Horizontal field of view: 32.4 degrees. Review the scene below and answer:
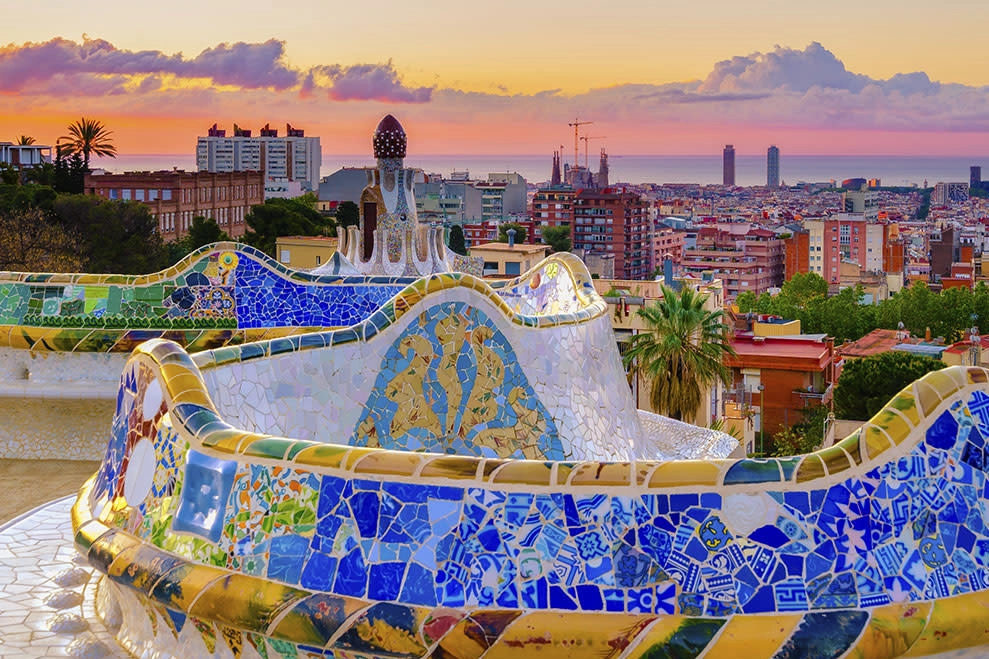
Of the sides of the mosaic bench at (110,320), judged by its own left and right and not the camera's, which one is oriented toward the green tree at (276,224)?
back

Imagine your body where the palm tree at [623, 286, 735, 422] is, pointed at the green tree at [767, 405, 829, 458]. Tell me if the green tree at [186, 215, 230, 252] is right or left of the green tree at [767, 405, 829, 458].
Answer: left

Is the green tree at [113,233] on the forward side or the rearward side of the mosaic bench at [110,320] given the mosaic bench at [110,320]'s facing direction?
on the rearward side

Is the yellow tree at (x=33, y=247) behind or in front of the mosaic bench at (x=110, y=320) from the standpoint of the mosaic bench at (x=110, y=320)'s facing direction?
behind

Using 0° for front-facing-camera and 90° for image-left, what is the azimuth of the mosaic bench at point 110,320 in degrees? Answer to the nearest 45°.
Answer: approximately 0°

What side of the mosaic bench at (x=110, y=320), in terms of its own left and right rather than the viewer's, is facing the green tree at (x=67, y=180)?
back

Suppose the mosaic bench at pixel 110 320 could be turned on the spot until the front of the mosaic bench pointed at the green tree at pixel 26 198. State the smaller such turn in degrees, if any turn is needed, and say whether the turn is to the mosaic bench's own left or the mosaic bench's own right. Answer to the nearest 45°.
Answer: approximately 180°
